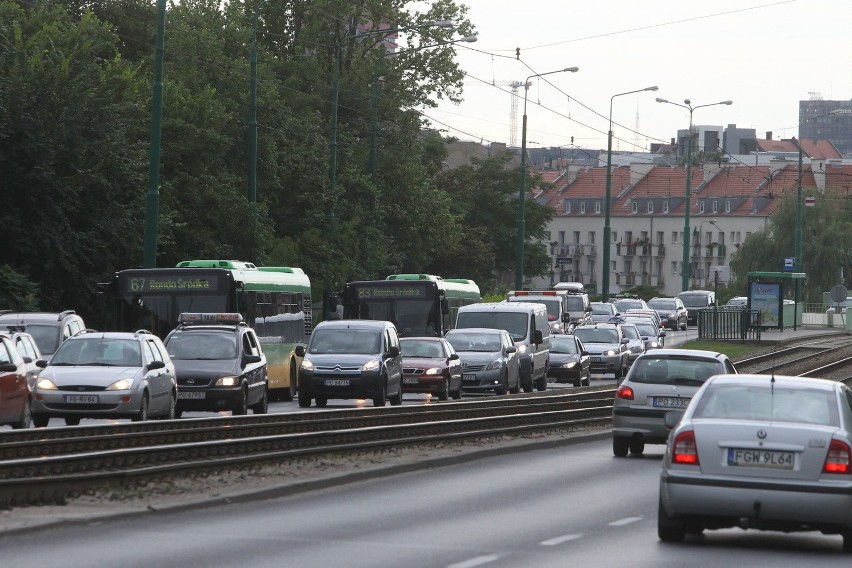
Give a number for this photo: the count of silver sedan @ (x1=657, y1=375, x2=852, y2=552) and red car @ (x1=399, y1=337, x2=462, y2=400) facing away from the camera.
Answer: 1

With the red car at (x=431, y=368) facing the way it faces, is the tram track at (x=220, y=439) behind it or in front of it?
in front

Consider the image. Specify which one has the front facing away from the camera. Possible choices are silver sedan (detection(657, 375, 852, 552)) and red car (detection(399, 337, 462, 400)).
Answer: the silver sedan

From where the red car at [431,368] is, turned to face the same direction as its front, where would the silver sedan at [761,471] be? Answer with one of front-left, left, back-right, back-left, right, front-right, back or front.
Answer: front-left

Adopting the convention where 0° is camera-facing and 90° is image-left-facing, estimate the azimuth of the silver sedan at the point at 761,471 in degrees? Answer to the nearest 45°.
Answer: approximately 180°

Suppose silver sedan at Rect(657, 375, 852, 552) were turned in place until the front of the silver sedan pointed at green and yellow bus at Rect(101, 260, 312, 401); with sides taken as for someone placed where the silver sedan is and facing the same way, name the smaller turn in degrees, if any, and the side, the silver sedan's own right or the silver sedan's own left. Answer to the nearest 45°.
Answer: approximately 45° to the silver sedan's own left
